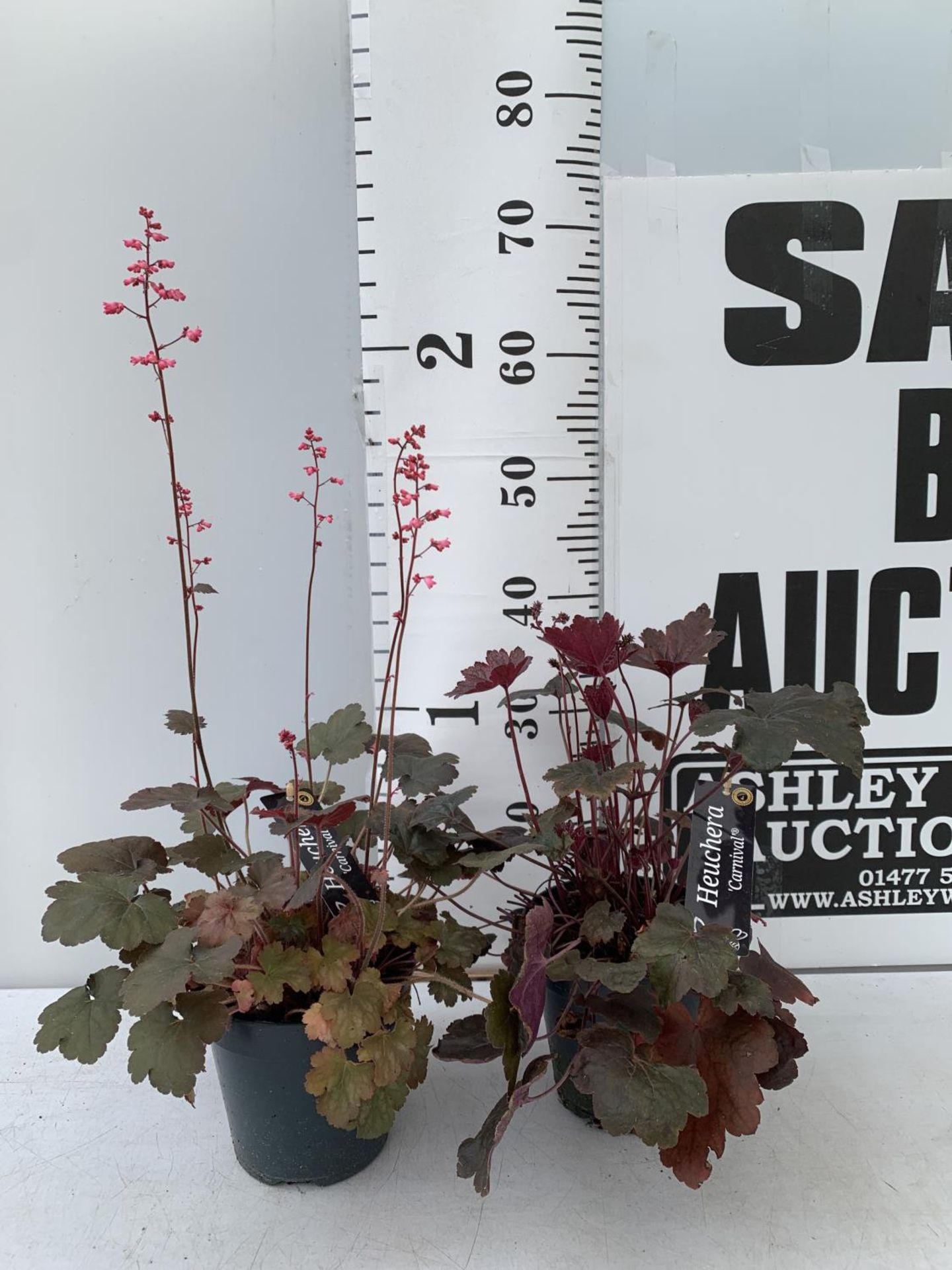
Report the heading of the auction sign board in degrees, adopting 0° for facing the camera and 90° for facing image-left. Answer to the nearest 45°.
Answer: approximately 0°

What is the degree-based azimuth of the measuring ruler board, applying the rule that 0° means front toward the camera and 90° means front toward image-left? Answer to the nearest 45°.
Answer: approximately 0°

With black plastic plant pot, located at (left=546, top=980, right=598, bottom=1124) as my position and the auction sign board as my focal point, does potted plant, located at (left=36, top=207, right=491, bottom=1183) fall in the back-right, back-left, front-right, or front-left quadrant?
back-left
